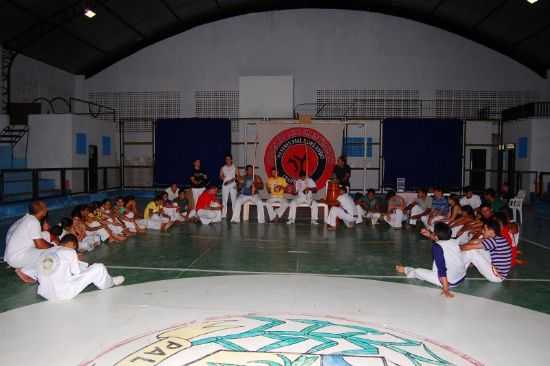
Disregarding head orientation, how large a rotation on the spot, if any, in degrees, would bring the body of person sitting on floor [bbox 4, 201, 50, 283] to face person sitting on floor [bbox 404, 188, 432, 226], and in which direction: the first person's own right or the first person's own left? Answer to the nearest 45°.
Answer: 0° — they already face them

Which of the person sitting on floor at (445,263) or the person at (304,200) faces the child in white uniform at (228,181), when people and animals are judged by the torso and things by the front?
the person sitting on floor at (445,263)

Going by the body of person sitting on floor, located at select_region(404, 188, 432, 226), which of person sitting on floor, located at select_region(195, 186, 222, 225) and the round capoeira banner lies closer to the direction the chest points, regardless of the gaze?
the person sitting on floor

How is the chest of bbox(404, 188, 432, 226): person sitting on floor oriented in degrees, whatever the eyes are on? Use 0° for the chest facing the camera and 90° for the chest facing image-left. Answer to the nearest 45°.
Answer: approximately 45°

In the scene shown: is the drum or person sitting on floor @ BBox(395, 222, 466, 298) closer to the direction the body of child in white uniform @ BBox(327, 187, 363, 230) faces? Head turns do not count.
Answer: the person sitting on floor

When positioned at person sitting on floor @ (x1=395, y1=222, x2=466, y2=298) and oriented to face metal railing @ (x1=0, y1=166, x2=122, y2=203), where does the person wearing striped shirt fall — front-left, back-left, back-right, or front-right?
back-right

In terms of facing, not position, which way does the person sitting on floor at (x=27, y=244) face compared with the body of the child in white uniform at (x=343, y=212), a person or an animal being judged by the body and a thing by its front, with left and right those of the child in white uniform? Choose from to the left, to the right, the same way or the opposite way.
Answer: the opposite way

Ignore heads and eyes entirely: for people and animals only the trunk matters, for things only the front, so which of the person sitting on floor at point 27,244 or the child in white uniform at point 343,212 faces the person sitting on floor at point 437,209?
the person sitting on floor at point 27,244

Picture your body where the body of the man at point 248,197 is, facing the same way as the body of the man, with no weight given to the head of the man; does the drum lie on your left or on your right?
on your left

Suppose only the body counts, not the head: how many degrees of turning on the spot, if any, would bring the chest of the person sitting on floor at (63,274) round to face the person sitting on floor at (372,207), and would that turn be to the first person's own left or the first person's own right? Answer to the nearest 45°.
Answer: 0° — they already face them

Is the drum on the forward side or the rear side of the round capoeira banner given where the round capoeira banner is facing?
on the forward side

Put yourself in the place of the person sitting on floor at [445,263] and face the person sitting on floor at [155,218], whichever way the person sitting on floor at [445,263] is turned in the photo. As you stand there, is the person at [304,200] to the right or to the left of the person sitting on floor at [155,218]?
right

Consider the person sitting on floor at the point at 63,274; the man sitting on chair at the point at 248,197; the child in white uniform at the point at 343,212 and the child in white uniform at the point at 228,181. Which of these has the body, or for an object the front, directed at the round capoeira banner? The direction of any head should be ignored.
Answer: the person sitting on floor

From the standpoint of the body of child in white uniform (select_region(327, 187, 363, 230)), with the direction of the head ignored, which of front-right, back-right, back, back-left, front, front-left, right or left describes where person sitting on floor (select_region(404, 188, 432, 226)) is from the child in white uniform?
back-left

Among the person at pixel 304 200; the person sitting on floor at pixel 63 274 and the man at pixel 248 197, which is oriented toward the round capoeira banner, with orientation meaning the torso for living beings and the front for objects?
the person sitting on floor at pixel 63 274
